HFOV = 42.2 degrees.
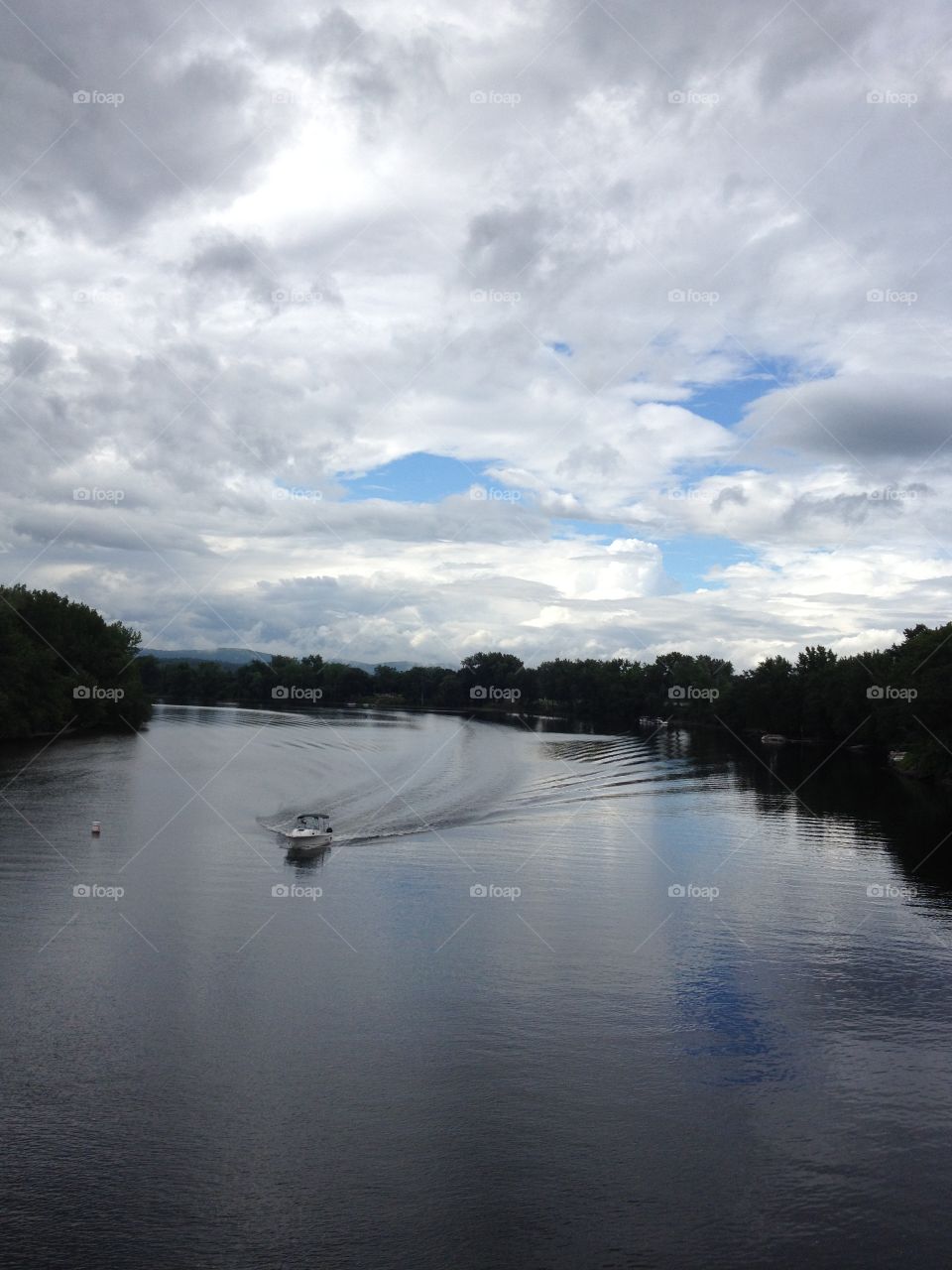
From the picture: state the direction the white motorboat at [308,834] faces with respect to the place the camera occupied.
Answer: facing the viewer and to the left of the viewer
